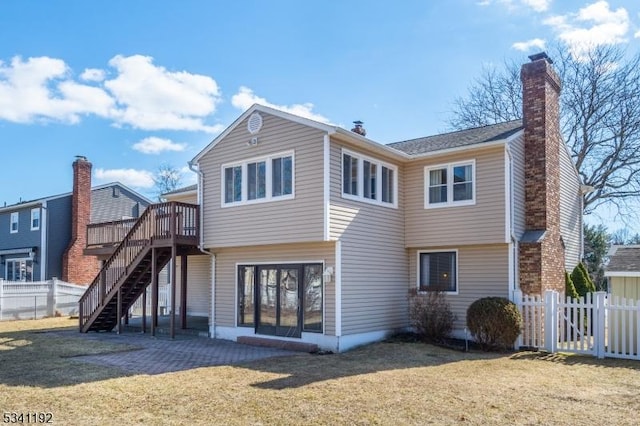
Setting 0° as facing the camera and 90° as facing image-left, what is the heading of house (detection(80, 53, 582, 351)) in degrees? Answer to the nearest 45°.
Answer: approximately 225°

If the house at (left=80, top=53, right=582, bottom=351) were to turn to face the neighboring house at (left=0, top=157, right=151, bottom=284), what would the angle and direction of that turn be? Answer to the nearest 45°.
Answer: approximately 90° to its left

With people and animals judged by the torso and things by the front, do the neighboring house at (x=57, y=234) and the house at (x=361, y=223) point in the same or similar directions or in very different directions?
same or similar directions

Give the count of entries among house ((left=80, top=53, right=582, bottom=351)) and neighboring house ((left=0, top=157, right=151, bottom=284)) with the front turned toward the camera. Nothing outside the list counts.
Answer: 0
